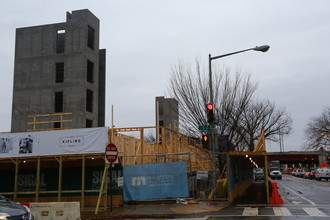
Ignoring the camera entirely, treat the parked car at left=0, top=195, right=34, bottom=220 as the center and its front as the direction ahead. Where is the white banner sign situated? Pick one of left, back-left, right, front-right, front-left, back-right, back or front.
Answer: back-left

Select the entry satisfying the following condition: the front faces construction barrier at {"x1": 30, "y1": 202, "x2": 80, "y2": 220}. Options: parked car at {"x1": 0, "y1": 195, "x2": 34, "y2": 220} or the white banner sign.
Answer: the white banner sign

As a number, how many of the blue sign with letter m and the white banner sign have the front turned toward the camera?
2

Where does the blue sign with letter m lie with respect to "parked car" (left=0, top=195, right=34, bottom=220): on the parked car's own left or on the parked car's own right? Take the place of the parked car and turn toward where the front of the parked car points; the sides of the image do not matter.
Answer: on the parked car's own left

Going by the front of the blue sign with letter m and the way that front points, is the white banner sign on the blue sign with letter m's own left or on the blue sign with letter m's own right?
on the blue sign with letter m's own right

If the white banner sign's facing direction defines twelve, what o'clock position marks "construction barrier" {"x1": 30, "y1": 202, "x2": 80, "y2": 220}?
The construction barrier is roughly at 12 o'clock from the white banner sign.

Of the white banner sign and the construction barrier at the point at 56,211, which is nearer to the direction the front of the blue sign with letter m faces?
the construction barrier

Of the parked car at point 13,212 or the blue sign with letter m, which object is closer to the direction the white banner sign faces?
the parked car

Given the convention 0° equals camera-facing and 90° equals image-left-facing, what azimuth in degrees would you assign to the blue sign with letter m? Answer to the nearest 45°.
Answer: approximately 0°

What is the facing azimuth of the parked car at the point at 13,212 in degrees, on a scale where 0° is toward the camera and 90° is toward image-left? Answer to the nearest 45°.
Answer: approximately 315°

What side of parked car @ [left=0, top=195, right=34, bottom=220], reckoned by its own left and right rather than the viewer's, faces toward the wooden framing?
left
